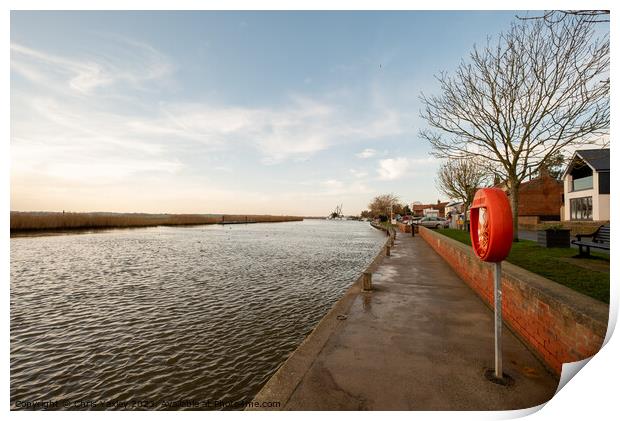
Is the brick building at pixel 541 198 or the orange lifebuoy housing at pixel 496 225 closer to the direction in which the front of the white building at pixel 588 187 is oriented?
the orange lifebuoy housing

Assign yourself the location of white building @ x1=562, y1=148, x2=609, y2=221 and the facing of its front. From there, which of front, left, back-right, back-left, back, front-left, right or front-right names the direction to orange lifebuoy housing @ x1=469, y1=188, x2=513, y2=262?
front-left

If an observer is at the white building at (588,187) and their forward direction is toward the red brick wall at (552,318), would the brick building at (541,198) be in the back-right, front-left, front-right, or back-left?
back-right

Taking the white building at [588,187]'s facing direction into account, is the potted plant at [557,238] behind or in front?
in front

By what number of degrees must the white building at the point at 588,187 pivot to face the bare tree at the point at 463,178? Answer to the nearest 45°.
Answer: approximately 45° to its right

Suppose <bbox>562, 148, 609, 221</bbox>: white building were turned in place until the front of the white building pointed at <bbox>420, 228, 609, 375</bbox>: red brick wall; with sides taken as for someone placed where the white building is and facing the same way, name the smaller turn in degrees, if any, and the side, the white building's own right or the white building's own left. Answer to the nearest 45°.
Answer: approximately 45° to the white building's own left

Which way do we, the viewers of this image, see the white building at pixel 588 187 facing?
facing the viewer and to the left of the viewer
